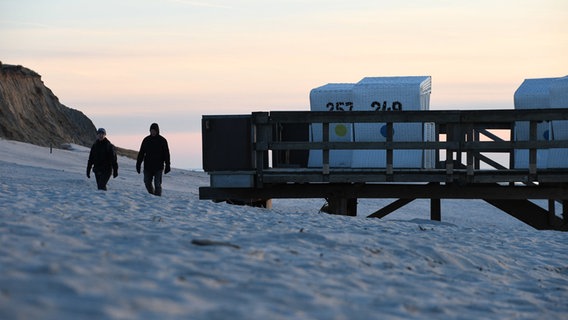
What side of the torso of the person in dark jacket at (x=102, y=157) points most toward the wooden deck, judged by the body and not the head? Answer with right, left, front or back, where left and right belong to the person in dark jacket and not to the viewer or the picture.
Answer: left

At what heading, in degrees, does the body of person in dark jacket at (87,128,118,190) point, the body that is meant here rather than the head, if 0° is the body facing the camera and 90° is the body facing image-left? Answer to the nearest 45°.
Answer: approximately 0°

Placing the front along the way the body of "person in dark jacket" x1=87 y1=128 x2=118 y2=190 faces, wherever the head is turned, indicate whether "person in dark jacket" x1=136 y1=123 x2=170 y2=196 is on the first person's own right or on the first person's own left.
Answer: on the first person's own left
